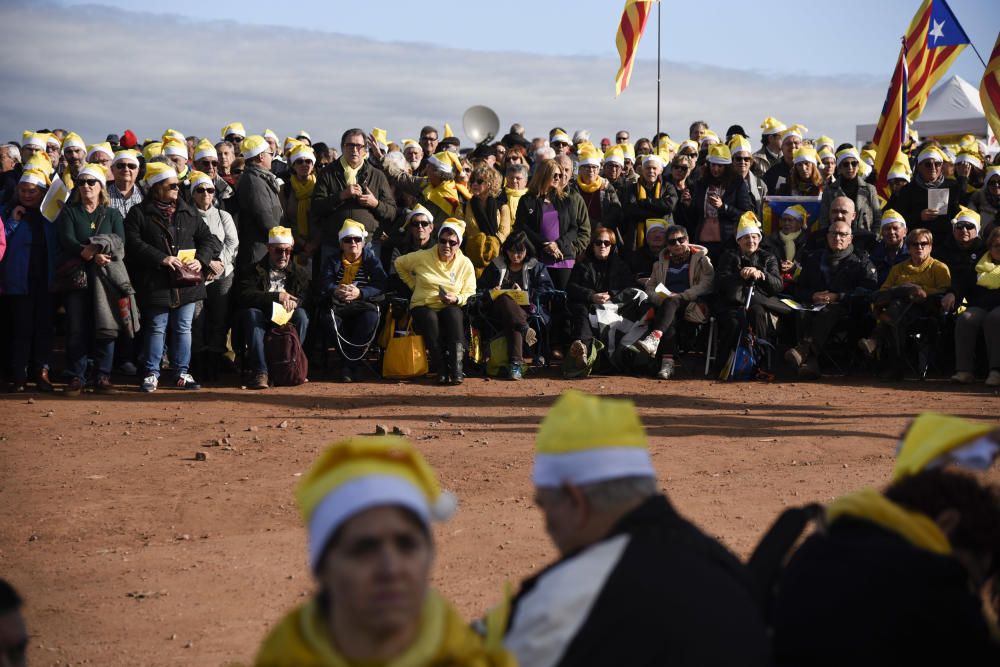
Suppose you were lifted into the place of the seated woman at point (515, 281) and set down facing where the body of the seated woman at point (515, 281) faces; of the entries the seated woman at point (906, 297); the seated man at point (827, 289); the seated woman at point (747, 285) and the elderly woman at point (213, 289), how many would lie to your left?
3

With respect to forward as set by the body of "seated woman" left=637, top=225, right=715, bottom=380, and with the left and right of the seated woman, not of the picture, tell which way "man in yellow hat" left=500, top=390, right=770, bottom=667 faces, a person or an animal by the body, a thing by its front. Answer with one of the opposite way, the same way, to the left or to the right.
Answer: to the right

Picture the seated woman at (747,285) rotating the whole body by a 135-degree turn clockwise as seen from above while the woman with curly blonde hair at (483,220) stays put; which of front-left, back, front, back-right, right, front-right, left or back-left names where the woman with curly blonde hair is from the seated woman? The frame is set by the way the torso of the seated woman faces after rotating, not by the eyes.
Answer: front-left

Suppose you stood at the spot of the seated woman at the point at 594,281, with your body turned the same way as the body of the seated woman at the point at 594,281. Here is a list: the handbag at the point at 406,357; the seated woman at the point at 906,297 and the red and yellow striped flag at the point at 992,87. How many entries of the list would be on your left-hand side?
2

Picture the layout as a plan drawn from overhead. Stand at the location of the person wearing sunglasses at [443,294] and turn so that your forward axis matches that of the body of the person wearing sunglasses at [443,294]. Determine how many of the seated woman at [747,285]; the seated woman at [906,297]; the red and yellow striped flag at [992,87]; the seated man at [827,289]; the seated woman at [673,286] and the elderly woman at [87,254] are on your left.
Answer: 5

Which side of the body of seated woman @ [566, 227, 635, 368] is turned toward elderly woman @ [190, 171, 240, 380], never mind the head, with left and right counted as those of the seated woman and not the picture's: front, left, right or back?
right

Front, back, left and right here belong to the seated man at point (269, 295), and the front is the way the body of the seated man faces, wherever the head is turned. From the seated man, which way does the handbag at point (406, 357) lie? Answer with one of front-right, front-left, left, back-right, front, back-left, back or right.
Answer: left

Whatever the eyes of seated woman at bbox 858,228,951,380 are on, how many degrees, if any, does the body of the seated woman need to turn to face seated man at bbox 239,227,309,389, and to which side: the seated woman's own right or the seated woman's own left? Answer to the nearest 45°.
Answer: approximately 45° to the seated woman's own right

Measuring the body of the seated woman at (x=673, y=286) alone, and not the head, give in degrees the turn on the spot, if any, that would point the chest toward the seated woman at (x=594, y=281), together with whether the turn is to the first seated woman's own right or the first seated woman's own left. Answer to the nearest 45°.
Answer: approximately 45° to the first seated woman's own right
